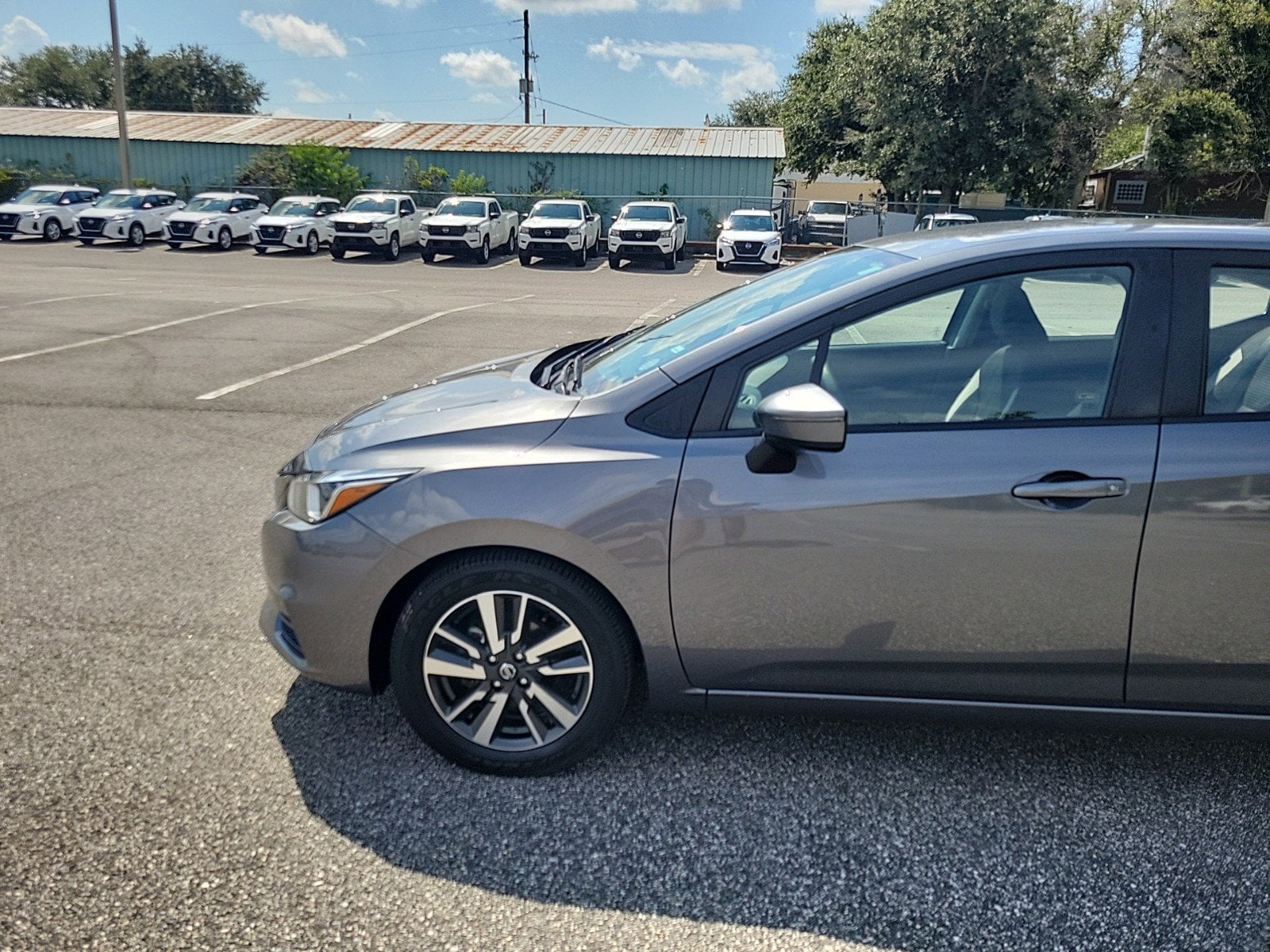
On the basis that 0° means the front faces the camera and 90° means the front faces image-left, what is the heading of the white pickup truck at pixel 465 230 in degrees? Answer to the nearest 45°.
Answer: approximately 45°

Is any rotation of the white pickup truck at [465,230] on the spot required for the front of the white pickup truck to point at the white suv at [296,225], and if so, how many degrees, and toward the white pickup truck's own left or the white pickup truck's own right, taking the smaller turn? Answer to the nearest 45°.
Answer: approximately 45° to the white pickup truck's own right

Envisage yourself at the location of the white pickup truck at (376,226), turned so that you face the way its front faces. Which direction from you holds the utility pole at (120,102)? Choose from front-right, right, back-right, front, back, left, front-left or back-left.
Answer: right

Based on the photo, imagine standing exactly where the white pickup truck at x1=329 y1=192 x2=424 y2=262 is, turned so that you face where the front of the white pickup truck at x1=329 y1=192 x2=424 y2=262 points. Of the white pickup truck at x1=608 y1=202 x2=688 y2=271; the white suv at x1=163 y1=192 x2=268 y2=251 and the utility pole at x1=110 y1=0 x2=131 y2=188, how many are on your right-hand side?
2

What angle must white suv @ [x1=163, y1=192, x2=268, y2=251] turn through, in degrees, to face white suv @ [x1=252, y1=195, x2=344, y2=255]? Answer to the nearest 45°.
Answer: approximately 90° to its left

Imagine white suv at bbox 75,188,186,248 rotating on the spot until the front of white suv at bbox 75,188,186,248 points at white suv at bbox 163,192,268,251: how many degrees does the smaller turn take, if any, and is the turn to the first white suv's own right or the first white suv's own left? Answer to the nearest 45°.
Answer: approximately 90° to the first white suv's own left

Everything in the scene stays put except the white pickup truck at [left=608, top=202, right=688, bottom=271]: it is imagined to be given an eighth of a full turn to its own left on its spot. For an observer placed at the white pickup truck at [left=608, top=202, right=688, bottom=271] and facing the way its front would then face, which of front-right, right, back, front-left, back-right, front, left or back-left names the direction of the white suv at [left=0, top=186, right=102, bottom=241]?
back-right

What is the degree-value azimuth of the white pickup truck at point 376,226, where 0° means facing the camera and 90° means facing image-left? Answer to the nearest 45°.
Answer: approximately 45°

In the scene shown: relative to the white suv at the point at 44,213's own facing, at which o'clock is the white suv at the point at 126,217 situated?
the white suv at the point at 126,217 is roughly at 9 o'clock from the white suv at the point at 44,213.
